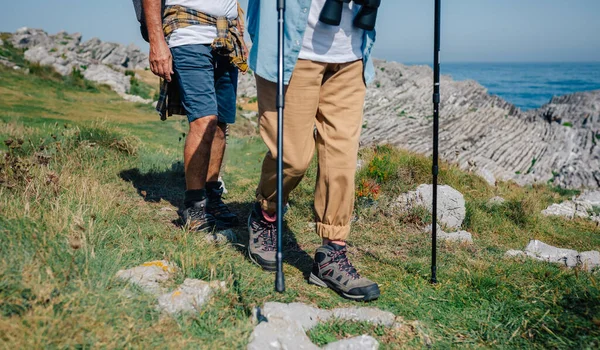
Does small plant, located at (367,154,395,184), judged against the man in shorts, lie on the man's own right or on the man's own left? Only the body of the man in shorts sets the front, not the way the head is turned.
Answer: on the man's own left

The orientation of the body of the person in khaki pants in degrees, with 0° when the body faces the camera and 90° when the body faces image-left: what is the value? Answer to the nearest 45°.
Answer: approximately 315°

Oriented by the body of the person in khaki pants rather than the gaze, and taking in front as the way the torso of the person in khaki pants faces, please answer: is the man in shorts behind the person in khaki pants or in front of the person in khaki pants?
behind

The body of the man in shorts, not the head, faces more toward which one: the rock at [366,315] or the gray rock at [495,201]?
the rock

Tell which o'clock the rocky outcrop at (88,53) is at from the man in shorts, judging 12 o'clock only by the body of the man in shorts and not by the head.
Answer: The rocky outcrop is roughly at 7 o'clock from the man in shorts.

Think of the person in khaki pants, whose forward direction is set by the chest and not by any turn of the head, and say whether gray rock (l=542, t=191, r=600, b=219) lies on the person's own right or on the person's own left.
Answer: on the person's own left

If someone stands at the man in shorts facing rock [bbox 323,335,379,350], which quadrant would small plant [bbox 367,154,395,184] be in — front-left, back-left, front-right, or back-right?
back-left

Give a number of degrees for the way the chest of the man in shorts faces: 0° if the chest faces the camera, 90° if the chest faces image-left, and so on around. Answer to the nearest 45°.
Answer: approximately 315°

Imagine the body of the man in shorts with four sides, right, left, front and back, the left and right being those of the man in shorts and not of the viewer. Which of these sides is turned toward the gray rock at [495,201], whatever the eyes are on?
left

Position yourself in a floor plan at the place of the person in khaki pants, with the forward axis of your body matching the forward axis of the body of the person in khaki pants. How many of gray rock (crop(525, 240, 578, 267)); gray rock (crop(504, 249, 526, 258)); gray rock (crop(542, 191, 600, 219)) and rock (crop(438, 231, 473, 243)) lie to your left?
4
